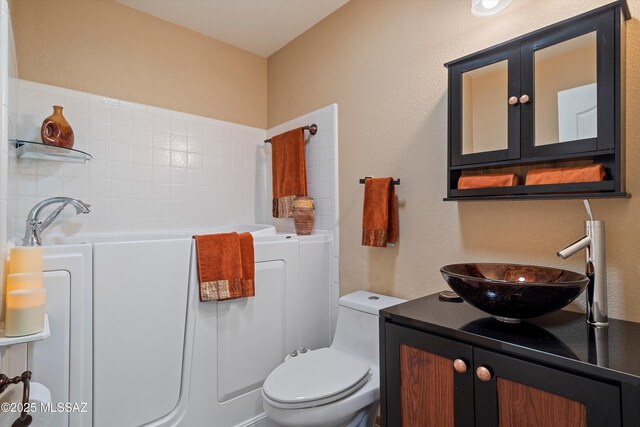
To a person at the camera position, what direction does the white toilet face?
facing the viewer and to the left of the viewer

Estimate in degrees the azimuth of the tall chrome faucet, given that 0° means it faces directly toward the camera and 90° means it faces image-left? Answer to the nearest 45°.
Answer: approximately 45°

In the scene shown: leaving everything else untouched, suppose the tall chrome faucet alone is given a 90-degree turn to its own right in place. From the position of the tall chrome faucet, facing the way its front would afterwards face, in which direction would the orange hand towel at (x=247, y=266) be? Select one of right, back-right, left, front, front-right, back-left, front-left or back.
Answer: front-left

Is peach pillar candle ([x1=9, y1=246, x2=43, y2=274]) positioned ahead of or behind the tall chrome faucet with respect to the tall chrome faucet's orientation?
ahead

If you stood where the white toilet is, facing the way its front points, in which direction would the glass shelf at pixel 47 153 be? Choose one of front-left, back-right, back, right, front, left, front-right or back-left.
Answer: front-right

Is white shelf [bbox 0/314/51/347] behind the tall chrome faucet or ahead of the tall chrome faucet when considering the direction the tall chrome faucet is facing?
ahead

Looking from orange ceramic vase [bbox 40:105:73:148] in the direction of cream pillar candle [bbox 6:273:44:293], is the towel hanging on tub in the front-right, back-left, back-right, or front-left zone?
front-left

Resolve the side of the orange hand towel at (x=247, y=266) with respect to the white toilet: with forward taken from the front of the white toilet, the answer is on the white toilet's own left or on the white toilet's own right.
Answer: on the white toilet's own right

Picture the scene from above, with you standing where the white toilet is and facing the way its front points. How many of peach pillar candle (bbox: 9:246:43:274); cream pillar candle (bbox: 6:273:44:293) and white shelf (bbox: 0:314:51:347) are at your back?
0

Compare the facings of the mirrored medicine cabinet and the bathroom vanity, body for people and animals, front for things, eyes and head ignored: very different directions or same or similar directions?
same or similar directions

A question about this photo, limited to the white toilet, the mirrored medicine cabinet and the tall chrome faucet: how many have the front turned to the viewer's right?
0

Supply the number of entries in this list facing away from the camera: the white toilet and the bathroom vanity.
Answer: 0

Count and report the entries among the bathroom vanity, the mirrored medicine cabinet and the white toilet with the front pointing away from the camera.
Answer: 0

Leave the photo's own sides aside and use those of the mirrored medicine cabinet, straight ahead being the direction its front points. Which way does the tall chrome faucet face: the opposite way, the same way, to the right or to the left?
the same way

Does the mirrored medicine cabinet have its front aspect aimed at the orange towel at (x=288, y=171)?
no

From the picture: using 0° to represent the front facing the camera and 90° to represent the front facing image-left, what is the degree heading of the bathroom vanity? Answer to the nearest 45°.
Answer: approximately 45°

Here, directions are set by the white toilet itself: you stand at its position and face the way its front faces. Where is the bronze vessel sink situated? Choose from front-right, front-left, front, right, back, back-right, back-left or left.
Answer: left

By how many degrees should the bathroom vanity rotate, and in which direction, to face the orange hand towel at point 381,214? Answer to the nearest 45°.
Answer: approximately 90° to its right
